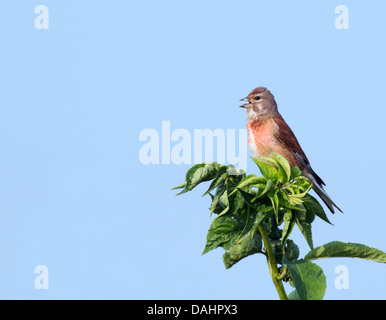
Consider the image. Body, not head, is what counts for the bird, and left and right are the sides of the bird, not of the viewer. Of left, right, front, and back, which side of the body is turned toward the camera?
left
